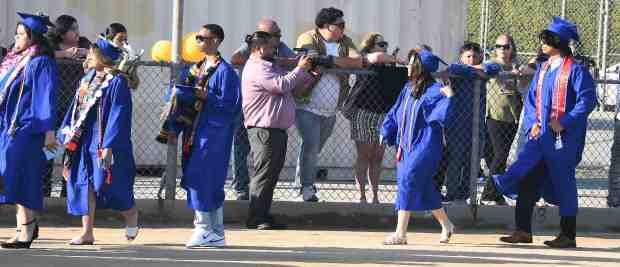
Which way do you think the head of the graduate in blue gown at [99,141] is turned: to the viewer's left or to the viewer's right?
to the viewer's left

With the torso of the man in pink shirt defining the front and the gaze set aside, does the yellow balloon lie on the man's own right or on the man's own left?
on the man's own left

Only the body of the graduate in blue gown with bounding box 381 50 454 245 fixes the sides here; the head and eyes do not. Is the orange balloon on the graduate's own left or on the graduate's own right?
on the graduate's own right

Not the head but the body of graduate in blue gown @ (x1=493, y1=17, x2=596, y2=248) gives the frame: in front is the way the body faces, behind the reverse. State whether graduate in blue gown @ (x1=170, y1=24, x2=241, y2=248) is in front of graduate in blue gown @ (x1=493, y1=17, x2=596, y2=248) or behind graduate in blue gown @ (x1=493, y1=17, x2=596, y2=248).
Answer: in front

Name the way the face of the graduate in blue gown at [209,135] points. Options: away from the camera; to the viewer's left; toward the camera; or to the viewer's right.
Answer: to the viewer's left

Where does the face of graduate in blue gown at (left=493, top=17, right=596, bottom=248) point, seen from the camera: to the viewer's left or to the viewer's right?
to the viewer's left

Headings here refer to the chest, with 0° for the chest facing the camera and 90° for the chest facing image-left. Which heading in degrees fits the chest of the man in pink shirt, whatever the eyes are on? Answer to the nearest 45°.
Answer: approximately 270°

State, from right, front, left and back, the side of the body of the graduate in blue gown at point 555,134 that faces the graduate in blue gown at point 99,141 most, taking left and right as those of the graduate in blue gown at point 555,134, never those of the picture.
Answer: front

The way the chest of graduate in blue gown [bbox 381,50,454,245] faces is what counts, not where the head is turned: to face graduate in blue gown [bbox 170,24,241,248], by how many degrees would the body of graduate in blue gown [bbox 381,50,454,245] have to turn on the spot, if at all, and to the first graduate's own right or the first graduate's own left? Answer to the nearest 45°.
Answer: approximately 45° to the first graduate's own right

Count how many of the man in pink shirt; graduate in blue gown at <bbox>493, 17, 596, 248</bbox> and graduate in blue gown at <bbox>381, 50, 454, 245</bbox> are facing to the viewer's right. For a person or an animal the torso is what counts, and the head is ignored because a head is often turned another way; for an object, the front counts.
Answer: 1
